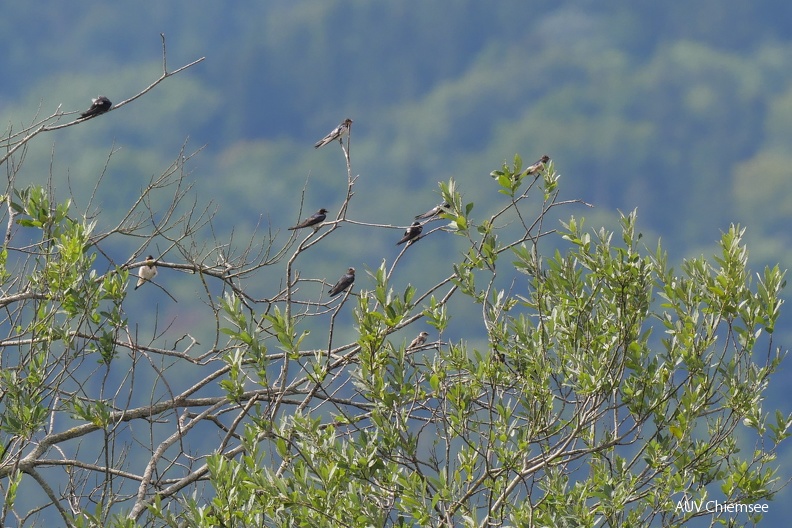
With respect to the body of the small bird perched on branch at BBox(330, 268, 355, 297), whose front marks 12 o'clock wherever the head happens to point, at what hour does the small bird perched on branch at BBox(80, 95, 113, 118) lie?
the small bird perched on branch at BBox(80, 95, 113, 118) is roughly at 5 o'clock from the small bird perched on branch at BBox(330, 268, 355, 297).

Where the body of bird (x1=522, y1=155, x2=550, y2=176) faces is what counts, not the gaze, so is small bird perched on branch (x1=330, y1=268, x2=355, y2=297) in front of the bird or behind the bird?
behind

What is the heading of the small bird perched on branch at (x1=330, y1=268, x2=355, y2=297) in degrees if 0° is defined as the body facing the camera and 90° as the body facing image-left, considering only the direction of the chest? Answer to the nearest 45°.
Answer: approximately 270°

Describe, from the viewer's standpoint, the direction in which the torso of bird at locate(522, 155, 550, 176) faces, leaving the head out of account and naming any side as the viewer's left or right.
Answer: facing to the right of the viewer

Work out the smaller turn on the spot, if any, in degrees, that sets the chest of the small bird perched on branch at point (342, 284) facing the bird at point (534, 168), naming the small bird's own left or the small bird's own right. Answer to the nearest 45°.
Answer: approximately 45° to the small bird's own right

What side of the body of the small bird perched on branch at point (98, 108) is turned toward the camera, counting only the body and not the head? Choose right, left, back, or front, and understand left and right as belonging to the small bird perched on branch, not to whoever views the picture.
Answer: right
